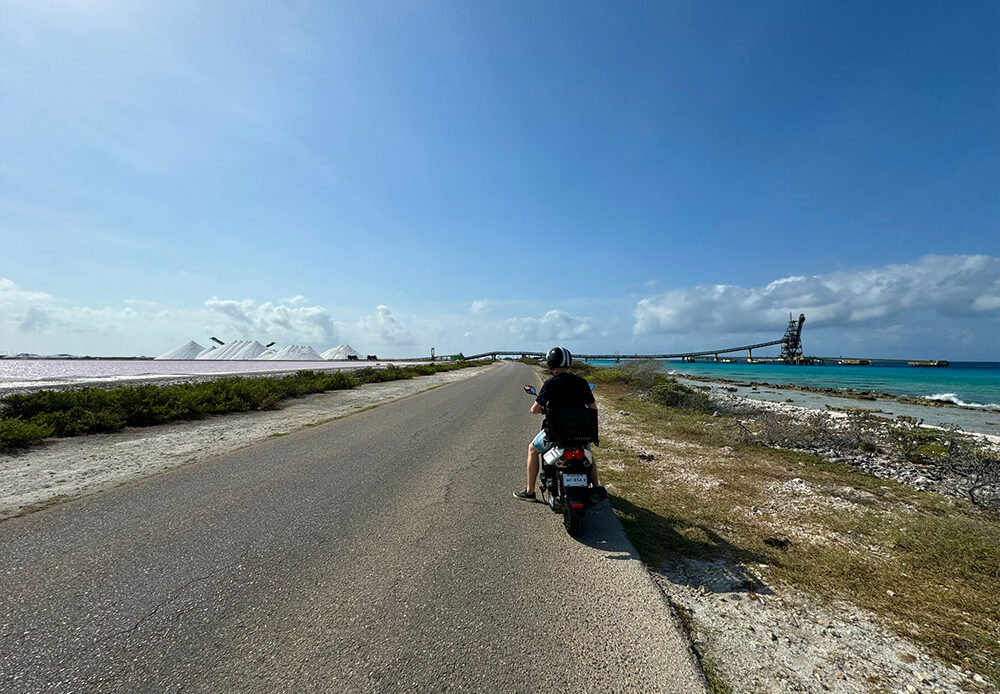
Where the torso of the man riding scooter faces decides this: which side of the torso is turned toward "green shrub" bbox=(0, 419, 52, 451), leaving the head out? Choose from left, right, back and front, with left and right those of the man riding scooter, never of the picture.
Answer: left

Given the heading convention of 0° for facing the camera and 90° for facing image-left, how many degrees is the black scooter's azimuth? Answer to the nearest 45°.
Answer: approximately 180°

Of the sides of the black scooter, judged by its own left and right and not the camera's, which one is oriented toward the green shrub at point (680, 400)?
front

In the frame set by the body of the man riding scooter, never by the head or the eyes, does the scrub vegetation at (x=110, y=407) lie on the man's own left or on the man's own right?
on the man's own left

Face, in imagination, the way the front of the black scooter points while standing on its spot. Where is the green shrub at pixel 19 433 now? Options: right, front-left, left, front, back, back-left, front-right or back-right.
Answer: left

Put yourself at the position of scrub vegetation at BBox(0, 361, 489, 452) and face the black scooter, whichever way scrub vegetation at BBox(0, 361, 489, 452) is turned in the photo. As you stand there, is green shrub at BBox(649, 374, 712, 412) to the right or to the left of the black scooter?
left

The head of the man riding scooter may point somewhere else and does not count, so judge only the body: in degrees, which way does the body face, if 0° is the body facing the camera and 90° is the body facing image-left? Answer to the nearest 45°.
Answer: approximately 180°
